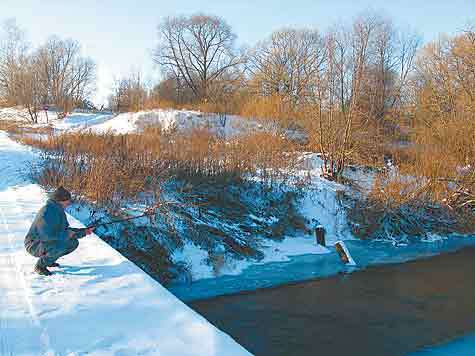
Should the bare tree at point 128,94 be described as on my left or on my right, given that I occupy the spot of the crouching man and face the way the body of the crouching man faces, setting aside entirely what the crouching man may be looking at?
on my left

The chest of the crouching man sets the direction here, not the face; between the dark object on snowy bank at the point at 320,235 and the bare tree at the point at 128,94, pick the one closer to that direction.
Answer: the dark object on snowy bank

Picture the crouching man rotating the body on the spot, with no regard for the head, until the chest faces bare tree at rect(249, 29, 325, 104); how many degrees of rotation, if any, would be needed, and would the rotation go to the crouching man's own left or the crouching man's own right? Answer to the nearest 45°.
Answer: approximately 45° to the crouching man's own left

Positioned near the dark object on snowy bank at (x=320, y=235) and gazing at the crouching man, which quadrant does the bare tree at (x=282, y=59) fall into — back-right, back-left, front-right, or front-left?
back-right

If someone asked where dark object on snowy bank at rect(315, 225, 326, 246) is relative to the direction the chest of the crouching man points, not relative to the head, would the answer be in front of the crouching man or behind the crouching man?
in front

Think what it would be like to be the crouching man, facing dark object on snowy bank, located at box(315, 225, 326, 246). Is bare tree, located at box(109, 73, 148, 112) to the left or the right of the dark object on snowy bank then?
left

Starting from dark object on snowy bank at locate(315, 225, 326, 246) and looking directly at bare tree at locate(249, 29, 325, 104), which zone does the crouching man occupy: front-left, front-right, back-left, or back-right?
back-left

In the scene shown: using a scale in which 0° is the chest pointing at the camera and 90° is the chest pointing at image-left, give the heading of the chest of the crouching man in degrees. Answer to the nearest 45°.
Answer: approximately 270°
